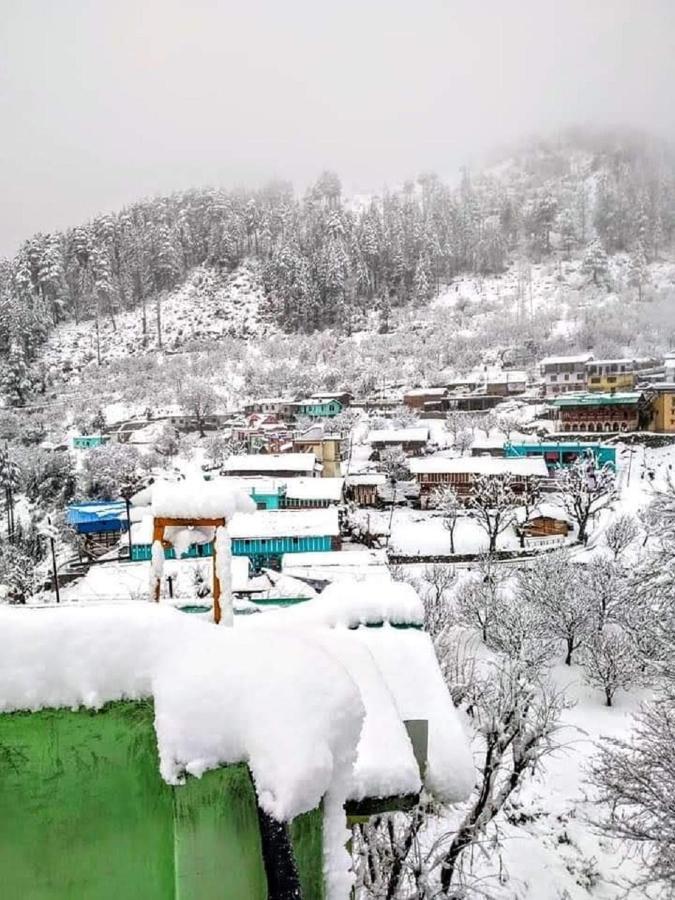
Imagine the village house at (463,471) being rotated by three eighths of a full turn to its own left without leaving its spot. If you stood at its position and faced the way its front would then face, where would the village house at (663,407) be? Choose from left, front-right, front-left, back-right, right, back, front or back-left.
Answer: front

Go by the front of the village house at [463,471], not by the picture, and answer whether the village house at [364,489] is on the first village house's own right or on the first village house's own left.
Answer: on the first village house's own right

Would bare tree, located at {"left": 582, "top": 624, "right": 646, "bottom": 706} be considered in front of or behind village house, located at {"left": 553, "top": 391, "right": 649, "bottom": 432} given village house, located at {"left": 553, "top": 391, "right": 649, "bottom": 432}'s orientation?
in front

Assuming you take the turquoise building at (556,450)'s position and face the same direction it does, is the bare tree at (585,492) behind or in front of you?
in front

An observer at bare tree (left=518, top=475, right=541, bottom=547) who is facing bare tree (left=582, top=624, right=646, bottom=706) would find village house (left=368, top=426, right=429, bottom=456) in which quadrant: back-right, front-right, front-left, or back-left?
back-right

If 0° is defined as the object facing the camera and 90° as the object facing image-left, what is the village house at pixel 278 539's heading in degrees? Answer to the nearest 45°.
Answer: approximately 0°

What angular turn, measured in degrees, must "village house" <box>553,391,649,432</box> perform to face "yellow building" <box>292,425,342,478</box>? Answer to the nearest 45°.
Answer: approximately 45° to its right

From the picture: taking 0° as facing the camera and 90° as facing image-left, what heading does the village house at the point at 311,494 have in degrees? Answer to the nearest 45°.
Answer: approximately 0°

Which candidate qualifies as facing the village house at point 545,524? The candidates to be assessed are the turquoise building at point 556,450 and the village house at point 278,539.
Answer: the turquoise building

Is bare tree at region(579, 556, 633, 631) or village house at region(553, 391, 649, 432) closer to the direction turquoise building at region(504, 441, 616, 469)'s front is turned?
the bare tree
